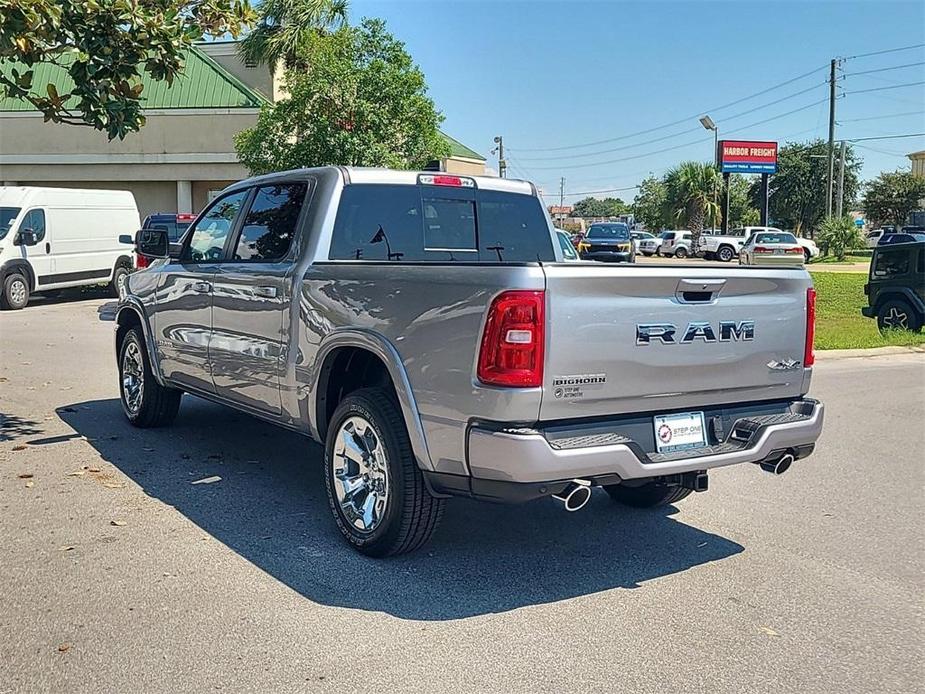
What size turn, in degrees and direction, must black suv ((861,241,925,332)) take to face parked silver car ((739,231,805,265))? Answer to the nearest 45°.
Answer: approximately 90° to its left

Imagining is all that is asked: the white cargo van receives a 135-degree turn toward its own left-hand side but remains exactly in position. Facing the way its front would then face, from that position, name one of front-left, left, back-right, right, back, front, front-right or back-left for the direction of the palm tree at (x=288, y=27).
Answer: front-left

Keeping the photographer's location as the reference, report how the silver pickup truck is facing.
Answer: facing away from the viewer and to the left of the viewer

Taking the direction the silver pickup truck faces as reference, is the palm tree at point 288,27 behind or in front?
in front

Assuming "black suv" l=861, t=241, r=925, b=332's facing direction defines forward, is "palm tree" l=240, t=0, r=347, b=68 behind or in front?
behind

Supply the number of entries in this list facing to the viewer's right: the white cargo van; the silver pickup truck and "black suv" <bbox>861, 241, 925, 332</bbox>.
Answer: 1

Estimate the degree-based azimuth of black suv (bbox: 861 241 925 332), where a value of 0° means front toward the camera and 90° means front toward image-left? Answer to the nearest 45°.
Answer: approximately 270°

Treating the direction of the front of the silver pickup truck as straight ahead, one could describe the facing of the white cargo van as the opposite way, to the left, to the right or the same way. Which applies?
to the left

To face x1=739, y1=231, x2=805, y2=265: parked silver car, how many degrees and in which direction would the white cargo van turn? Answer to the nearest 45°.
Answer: approximately 135° to its left

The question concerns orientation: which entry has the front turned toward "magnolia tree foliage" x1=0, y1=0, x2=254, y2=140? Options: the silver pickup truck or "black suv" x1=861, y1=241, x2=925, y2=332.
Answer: the silver pickup truck
